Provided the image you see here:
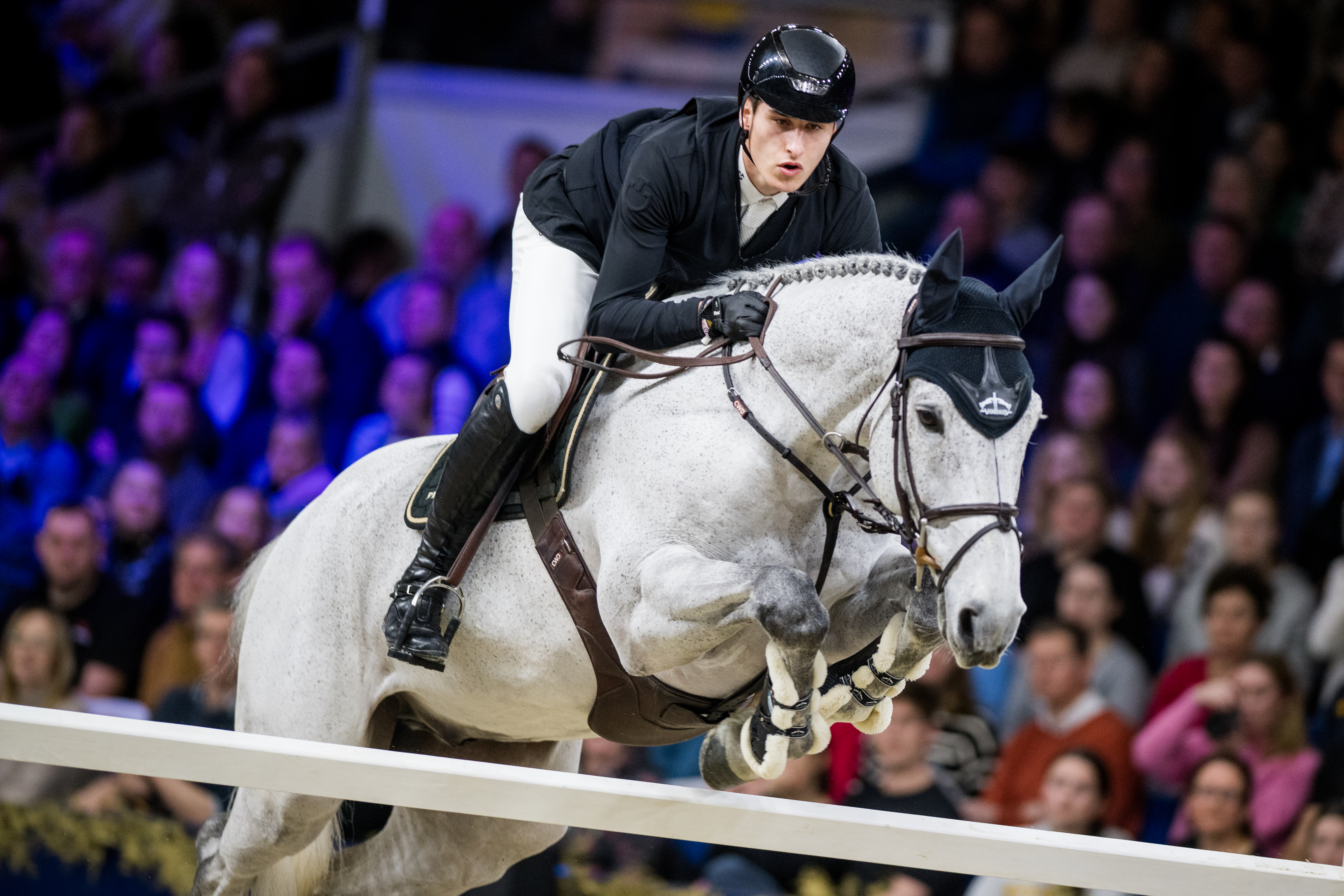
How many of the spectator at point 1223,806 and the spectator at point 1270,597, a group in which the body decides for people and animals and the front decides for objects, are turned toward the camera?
2

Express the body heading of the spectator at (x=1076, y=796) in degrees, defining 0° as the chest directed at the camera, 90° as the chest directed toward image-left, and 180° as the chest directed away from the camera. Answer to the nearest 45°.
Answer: approximately 45°

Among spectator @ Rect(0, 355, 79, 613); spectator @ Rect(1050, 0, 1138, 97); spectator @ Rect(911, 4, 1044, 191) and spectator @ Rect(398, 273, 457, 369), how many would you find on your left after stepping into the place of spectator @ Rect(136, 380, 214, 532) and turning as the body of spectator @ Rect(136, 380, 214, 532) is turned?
3

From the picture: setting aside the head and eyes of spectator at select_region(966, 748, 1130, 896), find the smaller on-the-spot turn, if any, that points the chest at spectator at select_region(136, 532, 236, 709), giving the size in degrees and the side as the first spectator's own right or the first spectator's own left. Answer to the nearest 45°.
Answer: approximately 45° to the first spectator's own right

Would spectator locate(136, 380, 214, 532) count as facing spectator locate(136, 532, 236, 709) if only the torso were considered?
yes

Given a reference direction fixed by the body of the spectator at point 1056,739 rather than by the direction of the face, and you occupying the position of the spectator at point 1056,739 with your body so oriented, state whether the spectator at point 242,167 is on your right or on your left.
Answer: on your right

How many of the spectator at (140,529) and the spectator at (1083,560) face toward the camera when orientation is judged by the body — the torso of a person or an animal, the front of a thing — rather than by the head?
2
